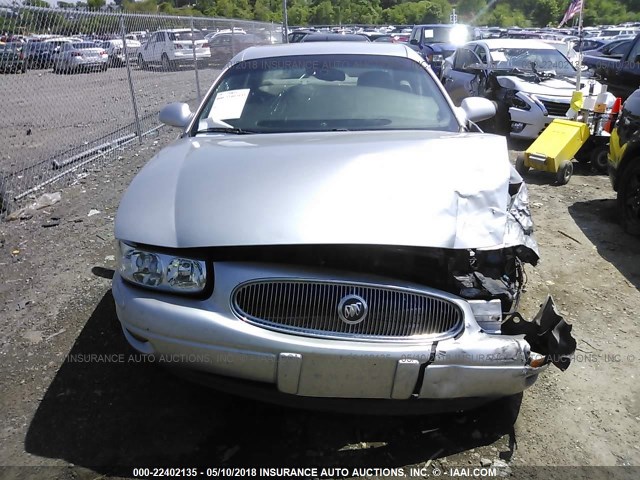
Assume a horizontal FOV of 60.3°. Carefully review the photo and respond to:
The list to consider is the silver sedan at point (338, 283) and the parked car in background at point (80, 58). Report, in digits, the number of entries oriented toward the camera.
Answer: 1

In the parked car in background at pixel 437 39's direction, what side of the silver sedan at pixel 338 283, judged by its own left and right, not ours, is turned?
back

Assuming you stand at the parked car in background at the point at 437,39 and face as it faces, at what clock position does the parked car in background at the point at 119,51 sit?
the parked car in background at the point at 119,51 is roughly at 2 o'clock from the parked car in background at the point at 437,39.

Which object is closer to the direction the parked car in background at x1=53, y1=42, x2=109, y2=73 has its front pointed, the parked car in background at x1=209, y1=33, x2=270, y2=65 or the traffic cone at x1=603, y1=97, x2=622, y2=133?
the parked car in background

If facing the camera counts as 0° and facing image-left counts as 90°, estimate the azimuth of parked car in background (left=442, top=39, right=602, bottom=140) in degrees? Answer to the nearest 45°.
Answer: approximately 315°

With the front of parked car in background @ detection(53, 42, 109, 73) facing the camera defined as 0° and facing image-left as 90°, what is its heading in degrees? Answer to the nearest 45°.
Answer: approximately 135°

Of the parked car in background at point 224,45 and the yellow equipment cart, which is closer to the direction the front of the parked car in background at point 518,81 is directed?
the yellow equipment cart

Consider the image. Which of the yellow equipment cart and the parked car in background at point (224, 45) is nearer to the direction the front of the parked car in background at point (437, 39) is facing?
the yellow equipment cart
